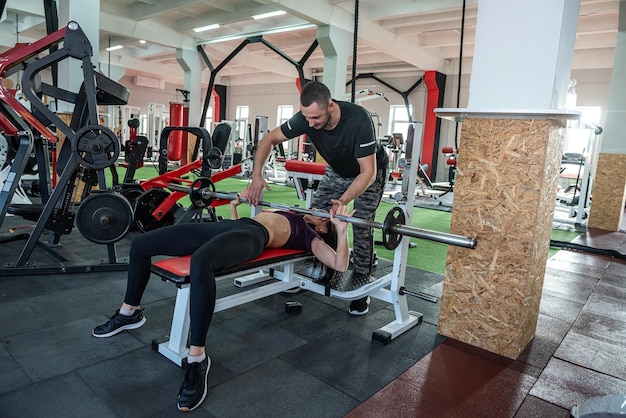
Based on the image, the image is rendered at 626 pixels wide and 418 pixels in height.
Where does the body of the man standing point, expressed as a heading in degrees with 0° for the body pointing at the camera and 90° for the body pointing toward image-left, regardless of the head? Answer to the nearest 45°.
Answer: approximately 45°

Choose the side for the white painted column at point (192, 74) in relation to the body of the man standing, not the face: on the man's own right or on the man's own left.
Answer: on the man's own right

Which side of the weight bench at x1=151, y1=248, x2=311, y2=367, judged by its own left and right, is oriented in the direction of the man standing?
back

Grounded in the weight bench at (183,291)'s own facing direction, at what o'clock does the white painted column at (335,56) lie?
The white painted column is roughly at 5 o'clock from the weight bench.

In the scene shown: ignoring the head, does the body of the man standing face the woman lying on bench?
yes

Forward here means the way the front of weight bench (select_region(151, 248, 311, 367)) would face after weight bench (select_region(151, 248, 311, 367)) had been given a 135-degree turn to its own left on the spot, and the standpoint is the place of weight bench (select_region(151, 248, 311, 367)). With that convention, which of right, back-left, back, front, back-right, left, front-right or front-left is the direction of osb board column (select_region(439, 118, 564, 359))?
front

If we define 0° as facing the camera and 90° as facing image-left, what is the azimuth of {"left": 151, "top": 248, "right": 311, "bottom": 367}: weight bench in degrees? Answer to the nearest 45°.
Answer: approximately 45°

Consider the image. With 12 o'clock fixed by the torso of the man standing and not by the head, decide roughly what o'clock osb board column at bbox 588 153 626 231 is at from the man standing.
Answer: The osb board column is roughly at 6 o'clock from the man standing.

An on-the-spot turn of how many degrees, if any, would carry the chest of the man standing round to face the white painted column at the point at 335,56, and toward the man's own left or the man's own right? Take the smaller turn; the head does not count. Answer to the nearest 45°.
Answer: approximately 135° to the man's own right
